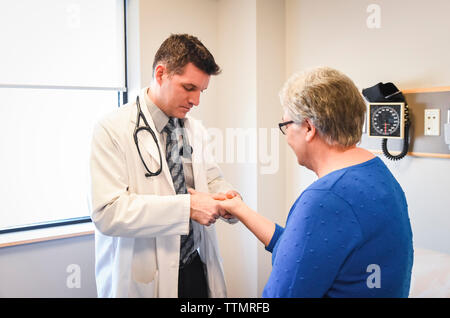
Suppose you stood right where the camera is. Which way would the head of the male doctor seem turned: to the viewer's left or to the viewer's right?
to the viewer's right

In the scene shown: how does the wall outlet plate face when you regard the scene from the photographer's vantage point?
facing the viewer

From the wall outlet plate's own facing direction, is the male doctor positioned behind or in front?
in front

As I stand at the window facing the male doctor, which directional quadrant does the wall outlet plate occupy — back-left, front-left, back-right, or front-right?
front-left

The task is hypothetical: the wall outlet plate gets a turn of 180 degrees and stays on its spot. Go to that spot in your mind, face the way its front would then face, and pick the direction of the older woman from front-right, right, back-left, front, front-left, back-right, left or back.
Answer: back

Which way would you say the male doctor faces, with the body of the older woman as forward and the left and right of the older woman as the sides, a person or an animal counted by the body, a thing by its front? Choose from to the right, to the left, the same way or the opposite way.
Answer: the opposite way

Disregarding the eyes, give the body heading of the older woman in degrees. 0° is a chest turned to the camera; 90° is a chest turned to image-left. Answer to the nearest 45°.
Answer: approximately 135°

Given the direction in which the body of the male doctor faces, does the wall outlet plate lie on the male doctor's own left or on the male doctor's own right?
on the male doctor's own left

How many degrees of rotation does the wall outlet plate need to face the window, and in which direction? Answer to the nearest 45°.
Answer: approximately 90° to its right
